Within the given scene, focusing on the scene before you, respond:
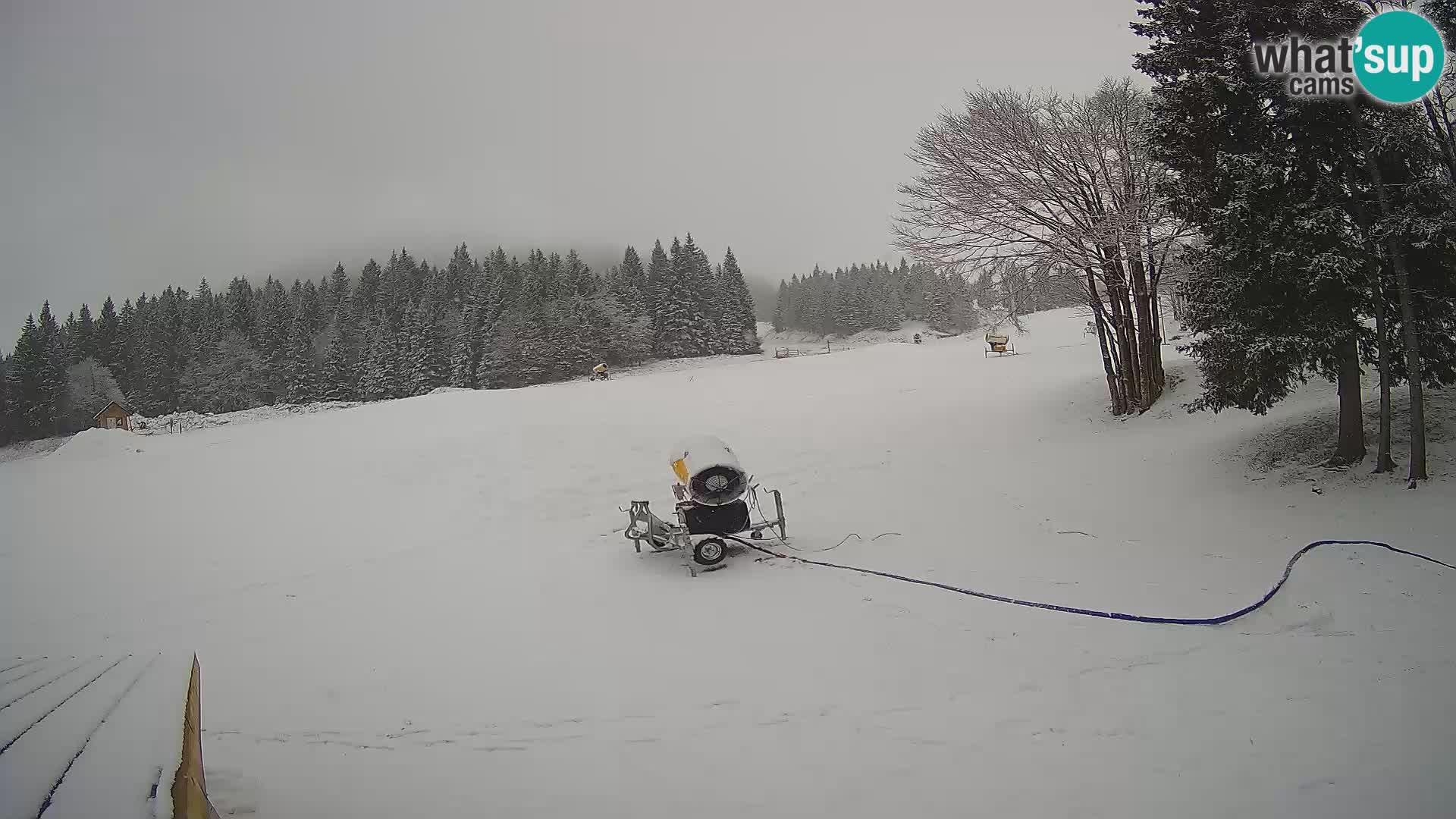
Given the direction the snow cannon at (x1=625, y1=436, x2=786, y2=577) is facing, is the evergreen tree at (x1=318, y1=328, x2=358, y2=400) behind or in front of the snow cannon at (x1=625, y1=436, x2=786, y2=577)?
in front

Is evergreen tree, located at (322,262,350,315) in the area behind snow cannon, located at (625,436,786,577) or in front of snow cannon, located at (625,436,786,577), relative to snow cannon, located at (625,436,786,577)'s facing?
in front

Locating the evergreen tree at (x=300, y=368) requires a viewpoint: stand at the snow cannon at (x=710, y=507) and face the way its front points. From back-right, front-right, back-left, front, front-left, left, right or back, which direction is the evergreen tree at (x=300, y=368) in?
front

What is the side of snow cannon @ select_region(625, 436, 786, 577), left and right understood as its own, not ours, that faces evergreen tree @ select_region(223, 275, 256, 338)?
front

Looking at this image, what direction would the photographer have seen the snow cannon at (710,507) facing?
facing away from the viewer and to the left of the viewer

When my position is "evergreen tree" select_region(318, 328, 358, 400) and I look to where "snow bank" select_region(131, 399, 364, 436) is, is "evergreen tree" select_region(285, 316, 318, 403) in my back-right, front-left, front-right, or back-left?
front-right

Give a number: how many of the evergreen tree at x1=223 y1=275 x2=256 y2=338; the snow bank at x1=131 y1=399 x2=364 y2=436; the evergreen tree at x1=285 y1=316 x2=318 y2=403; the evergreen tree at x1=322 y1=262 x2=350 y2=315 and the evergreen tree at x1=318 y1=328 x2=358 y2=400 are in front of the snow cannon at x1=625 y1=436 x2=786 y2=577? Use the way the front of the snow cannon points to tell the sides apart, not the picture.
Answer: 5

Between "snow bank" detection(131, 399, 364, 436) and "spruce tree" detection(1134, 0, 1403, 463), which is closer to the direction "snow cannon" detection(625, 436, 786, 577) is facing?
the snow bank

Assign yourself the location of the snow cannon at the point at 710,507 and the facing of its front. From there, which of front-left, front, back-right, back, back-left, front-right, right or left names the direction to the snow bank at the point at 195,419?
front

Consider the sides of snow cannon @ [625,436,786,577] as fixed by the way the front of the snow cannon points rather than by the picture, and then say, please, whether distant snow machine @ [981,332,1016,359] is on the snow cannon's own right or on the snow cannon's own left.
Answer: on the snow cannon's own right
